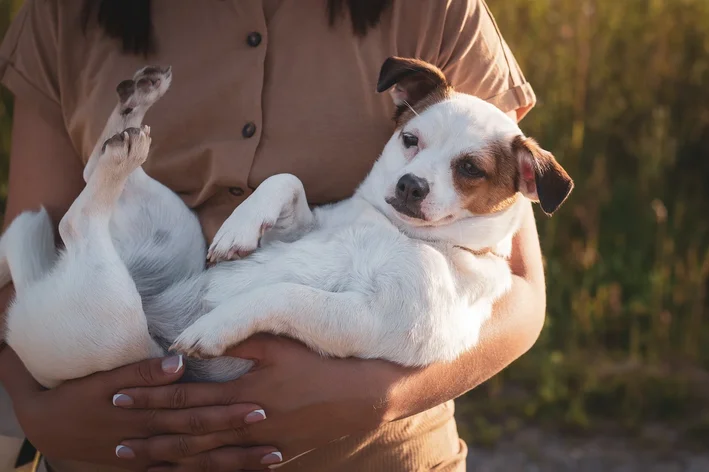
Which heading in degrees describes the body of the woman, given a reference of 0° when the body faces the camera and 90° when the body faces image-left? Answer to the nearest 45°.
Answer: approximately 0°
